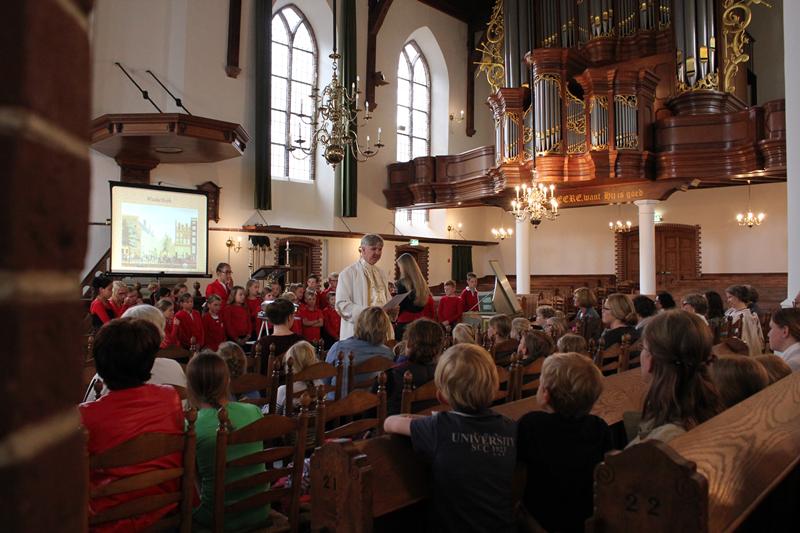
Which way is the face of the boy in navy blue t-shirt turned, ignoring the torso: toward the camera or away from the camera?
away from the camera

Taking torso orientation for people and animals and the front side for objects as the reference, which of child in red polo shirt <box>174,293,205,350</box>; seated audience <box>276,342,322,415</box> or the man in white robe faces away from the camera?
the seated audience

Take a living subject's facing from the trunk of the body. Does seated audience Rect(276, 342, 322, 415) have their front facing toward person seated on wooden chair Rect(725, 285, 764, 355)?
no

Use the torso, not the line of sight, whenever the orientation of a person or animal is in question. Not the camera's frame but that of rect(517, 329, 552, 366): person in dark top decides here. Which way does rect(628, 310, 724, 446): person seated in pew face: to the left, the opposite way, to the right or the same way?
the same way

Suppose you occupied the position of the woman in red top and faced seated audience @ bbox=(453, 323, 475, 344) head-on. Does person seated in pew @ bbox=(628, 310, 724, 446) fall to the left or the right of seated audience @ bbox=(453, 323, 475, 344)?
right

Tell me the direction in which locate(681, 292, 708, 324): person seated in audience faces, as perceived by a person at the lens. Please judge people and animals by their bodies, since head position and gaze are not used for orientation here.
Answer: facing to the left of the viewer

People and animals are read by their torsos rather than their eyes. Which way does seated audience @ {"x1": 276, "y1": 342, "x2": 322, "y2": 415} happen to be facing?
away from the camera

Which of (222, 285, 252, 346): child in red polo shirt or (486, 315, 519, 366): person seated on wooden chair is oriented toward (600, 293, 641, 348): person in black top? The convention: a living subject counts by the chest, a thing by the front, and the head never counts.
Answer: the child in red polo shirt

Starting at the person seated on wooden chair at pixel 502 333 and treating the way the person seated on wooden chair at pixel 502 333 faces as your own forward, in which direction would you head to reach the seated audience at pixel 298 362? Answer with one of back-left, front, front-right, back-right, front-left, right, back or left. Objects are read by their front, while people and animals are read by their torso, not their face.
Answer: left

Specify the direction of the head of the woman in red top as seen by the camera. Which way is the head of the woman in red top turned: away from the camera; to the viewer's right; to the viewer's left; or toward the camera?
away from the camera

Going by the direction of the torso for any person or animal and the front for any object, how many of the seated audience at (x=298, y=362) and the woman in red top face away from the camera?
2

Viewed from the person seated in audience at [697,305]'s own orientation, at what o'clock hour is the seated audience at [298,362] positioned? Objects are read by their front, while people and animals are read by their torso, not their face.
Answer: the seated audience at [298,362] is roughly at 10 o'clock from the person seated in audience at [697,305].

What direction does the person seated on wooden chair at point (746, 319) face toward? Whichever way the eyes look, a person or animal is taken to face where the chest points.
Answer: to the viewer's left

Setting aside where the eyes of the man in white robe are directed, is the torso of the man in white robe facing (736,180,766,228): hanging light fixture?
no

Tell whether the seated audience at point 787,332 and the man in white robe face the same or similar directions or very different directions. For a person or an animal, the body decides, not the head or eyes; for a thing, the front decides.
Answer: very different directions

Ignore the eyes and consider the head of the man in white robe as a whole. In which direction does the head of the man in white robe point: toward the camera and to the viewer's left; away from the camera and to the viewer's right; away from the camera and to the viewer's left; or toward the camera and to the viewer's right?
toward the camera and to the viewer's right

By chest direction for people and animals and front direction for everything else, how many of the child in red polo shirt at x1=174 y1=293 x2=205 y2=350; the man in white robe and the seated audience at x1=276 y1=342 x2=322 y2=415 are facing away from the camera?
1
